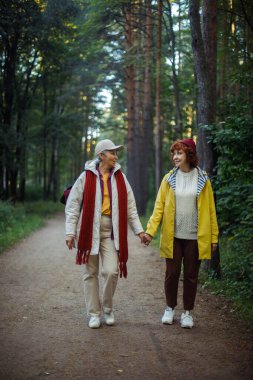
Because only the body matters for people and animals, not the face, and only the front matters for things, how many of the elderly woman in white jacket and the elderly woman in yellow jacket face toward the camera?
2

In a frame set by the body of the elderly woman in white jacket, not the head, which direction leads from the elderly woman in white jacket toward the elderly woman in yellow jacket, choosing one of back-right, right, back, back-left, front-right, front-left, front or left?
left

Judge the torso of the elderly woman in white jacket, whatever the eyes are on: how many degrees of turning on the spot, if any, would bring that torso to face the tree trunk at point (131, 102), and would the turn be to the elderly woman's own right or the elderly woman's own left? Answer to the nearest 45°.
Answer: approximately 180°

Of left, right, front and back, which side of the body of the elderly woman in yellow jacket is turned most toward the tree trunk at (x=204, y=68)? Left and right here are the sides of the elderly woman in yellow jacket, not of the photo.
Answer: back

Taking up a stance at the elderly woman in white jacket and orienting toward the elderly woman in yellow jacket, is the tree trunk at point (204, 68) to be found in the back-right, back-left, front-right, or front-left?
front-left

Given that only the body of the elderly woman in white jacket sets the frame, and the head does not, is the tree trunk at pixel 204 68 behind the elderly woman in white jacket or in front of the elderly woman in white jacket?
behind

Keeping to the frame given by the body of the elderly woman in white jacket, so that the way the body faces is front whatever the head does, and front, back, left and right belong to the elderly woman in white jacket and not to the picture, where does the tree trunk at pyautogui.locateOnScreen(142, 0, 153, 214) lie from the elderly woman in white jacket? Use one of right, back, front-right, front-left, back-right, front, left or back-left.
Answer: back

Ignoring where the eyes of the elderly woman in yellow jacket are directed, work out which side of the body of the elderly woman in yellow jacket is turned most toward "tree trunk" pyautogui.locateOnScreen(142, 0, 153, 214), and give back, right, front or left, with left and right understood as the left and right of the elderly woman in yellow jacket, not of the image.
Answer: back

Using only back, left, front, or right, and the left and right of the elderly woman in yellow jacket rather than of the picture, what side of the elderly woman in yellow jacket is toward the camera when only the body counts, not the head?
front

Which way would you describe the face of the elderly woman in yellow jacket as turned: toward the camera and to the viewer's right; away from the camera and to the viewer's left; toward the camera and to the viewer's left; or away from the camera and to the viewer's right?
toward the camera and to the viewer's left

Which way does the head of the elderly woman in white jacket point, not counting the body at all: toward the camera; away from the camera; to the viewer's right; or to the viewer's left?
to the viewer's right

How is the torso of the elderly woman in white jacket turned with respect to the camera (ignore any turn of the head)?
toward the camera

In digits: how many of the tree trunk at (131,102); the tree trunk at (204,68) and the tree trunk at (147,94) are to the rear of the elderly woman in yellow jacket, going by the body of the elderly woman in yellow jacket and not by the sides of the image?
3

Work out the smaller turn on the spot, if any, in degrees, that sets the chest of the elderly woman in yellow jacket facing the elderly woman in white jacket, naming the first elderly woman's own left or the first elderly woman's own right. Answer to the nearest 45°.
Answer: approximately 90° to the first elderly woman's own right

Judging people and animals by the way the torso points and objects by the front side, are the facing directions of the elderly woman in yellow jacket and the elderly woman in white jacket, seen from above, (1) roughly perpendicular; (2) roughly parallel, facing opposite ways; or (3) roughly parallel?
roughly parallel
